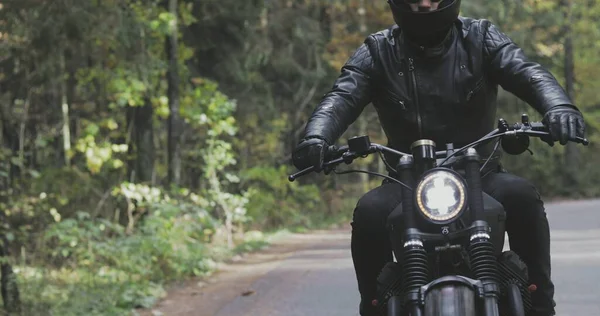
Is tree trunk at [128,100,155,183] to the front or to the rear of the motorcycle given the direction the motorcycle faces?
to the rear

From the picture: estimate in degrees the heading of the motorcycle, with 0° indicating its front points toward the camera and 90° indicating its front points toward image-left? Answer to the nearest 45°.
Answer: approximately 0°

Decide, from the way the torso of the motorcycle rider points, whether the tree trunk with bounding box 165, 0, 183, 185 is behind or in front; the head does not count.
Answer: behind

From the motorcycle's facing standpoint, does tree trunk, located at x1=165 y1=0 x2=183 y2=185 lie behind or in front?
behind

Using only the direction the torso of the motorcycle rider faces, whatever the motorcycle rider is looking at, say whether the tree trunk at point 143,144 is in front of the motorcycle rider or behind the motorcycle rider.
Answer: behind
